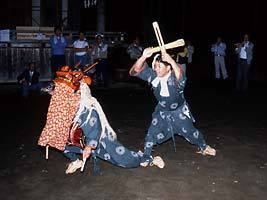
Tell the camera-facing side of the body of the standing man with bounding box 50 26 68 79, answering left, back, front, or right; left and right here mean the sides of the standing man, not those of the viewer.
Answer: front

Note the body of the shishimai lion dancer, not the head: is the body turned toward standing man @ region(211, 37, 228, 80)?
no

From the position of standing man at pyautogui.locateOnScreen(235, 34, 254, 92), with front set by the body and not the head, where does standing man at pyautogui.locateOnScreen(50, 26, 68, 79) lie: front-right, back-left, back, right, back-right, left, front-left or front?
front-right

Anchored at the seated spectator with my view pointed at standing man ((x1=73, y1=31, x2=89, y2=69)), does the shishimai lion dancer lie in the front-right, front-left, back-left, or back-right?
back-right

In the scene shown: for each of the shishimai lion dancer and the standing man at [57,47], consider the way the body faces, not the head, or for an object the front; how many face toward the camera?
1

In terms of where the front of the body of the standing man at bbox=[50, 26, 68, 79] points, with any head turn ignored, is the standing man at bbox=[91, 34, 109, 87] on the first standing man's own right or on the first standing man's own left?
on the first standing man's own left

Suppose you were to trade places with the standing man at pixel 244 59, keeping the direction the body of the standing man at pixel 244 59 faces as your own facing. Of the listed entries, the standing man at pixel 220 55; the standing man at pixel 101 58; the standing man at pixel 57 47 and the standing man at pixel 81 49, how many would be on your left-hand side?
0

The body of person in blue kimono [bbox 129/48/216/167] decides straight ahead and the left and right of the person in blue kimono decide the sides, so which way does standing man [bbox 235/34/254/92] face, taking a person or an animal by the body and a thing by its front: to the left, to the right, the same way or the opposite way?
the same way

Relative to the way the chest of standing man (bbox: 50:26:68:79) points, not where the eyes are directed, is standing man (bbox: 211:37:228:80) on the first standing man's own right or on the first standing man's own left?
on the first standing man's own left

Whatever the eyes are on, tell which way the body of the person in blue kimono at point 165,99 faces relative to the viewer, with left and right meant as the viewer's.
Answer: facing the viewer and to the left of the viewer

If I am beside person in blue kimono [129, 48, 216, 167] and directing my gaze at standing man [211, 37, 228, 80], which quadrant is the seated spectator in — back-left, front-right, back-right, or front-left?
front-left

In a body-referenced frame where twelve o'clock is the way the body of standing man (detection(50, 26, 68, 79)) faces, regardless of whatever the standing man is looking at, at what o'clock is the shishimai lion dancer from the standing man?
The shishimai lion dancer is roughly at 12 o'clock from the standing man.

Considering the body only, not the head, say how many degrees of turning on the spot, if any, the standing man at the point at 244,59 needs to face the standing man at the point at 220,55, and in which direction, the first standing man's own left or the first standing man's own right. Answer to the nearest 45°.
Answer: approximately 135° to the first standing man's own right

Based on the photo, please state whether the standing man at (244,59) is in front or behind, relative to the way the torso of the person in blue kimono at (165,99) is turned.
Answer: behind

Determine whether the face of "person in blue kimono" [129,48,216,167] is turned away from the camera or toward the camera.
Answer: toward the camera
